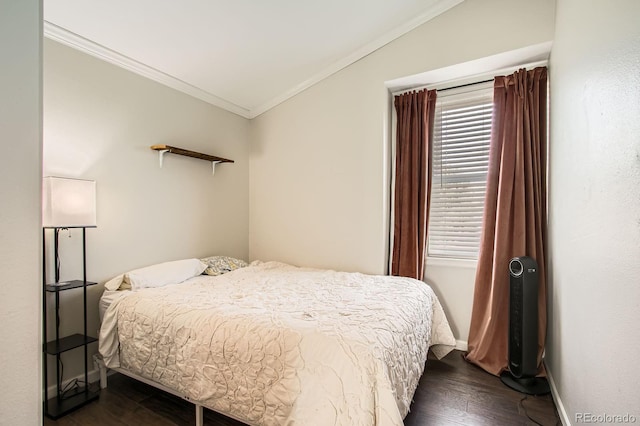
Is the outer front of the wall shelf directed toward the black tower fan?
yes

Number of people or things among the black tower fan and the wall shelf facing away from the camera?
0

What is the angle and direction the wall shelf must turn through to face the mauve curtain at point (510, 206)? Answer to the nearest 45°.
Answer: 0° — it already faces it

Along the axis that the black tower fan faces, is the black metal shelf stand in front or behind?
in front

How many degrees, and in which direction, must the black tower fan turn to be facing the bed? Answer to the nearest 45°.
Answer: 0° — it already faces it

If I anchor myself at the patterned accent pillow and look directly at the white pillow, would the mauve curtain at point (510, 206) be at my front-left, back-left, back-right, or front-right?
back-left

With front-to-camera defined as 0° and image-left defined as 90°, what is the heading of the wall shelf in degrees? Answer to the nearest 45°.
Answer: approximately 315°

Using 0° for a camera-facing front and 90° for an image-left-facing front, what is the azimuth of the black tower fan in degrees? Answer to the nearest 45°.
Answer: approximately 45°
